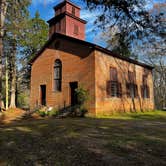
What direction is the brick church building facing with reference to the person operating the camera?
facing the viewer and to the left of the viewer

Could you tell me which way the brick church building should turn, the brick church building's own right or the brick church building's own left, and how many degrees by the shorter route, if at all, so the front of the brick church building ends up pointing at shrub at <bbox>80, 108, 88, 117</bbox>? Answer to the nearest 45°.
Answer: approximately 45° to the brick church building's own left

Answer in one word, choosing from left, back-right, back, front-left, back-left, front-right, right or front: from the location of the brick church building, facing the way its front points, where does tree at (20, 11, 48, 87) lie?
right

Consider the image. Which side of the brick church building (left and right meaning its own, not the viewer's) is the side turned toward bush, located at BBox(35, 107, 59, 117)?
front

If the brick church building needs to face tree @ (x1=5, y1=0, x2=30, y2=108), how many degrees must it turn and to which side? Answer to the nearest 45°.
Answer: approximately 45° to its right

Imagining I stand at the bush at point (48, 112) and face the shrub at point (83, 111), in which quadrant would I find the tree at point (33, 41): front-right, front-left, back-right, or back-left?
back-left
